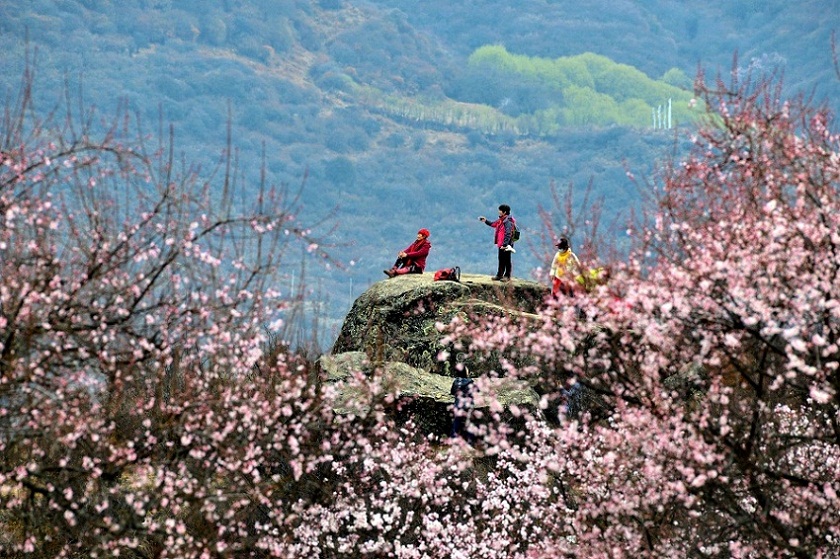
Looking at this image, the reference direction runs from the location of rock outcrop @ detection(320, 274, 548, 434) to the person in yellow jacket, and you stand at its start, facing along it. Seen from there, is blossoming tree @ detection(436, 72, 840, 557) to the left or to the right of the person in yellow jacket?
right

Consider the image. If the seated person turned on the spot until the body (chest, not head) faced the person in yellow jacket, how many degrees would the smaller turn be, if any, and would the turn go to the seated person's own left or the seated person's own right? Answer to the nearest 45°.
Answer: approximately 135° to the seated person's own left

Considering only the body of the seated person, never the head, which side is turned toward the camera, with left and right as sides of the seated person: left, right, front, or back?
left

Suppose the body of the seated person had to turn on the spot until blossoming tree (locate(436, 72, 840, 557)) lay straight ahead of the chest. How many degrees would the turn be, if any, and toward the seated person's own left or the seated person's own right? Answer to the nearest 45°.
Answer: approximately 90° to the seated person's own left

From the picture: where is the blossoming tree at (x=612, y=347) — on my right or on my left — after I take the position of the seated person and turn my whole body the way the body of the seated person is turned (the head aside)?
on my left
